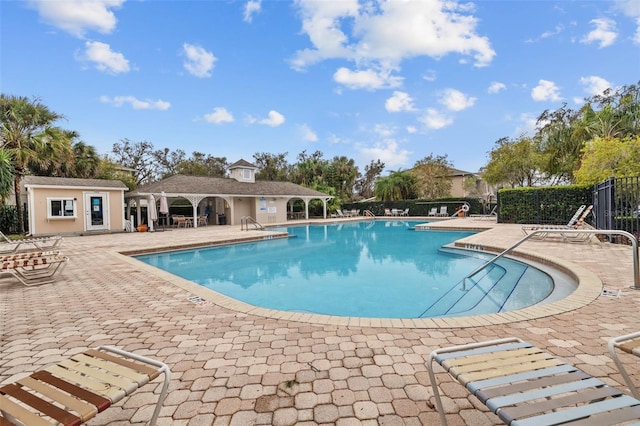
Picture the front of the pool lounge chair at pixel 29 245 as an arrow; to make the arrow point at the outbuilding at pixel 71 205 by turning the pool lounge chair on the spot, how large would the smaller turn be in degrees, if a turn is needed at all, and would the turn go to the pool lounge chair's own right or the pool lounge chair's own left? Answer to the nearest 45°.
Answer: approximately 90° to the pool lounge chair's own left

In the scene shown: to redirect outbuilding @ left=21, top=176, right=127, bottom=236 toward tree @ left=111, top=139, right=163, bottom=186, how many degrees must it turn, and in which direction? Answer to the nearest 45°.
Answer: approximately 180°

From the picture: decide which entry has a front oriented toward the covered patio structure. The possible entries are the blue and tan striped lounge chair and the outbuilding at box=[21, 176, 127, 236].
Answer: the blue and tan striped lounge chair

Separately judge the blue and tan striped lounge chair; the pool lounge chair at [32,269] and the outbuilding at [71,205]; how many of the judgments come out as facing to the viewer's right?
1

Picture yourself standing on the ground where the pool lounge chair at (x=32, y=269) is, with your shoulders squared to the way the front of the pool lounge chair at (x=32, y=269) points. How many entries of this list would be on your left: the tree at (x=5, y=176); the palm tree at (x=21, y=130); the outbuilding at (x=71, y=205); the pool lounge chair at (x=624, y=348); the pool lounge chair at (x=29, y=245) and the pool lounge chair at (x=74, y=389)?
4

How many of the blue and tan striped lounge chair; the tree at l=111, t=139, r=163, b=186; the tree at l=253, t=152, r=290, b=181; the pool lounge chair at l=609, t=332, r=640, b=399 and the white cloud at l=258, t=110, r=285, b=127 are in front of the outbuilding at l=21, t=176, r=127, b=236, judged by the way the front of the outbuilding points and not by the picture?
2

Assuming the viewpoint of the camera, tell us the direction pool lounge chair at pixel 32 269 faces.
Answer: facing to the right of the viewer

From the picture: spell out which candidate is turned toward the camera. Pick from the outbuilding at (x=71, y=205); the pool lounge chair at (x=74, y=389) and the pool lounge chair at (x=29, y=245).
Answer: the outbuilding

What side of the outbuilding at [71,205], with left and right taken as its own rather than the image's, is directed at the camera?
front

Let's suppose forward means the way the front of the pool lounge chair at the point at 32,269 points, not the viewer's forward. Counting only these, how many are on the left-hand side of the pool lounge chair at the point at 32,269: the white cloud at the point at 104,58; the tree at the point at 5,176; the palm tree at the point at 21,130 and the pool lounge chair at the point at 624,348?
3

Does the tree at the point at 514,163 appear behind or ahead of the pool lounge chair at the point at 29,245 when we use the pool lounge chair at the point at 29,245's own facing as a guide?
ahead

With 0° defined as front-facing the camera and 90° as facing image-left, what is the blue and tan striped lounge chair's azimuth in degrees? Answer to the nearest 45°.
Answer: approximately 135°

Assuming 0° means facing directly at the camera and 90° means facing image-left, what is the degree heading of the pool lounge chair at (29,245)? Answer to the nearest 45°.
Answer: approximately 270°
